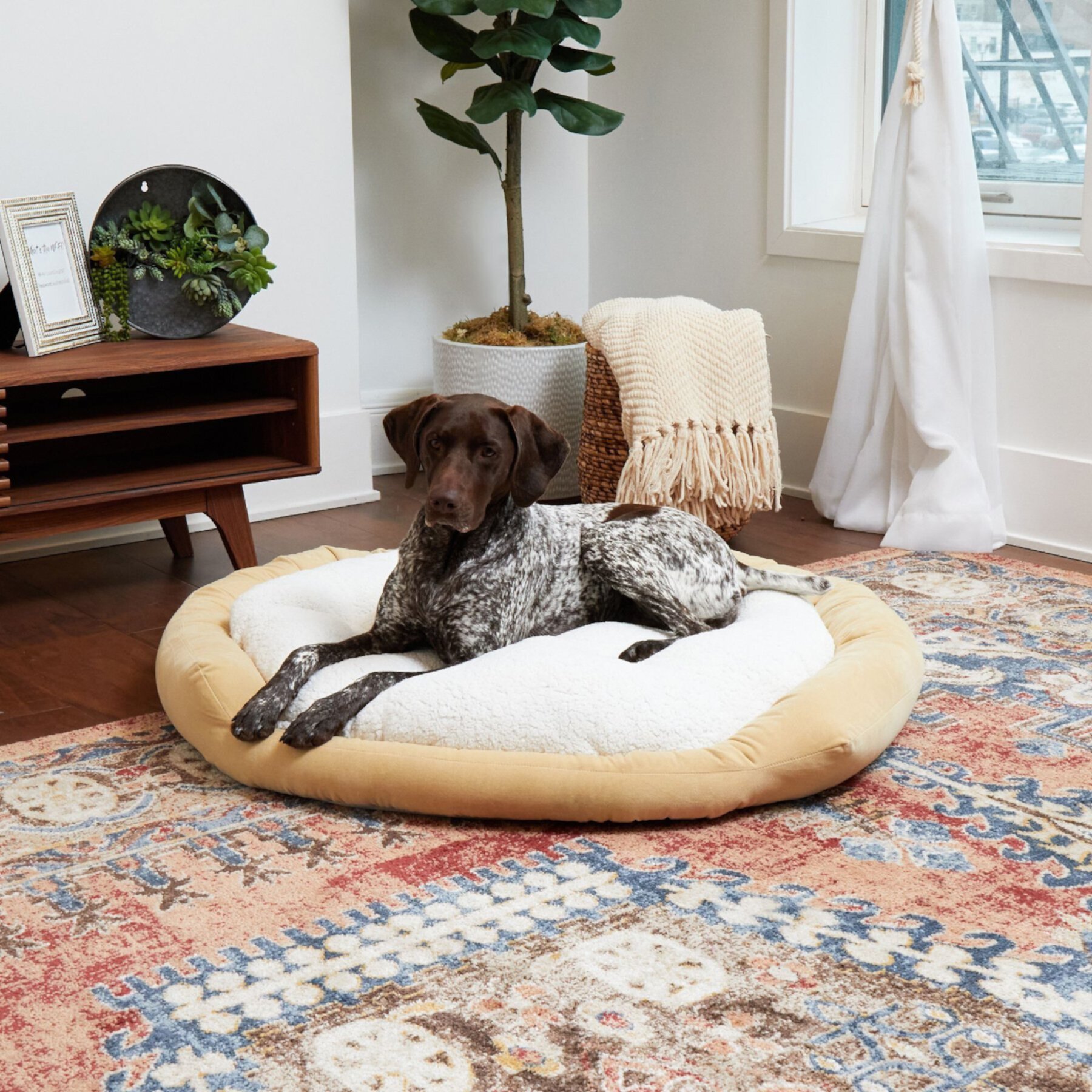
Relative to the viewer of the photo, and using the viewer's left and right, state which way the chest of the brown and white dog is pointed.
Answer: facing the viewer and to the left of the viewer

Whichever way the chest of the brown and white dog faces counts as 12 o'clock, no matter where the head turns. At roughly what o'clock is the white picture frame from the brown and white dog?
The white picture frame is roughly at 3 o'clock from the brown and white dog.

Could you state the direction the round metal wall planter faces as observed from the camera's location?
facing the viewer

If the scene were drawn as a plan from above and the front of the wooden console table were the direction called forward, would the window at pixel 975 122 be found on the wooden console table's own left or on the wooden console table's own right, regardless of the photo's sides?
on the wooden console table's own left

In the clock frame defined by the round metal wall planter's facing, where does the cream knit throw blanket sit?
The cream knit throw blanket is roughly at 9 o'clock from the round metal wall planter.

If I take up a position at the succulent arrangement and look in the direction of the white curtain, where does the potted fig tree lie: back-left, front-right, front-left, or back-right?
front-left

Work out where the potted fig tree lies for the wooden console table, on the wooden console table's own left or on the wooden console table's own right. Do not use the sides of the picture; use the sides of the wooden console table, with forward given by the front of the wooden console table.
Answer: on the wooden console table's own left

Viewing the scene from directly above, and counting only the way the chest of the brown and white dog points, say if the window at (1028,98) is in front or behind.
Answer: behind

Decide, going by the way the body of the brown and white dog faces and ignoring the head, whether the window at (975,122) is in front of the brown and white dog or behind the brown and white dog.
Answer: behind

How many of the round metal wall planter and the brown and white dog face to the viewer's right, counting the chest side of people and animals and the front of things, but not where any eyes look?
0

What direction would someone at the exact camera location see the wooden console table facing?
facing the viewer and to the right of the viewer

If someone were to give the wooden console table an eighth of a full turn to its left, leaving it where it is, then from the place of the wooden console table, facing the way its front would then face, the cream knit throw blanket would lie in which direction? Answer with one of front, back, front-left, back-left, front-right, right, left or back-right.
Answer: front

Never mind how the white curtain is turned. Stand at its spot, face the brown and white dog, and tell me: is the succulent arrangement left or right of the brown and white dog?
right
